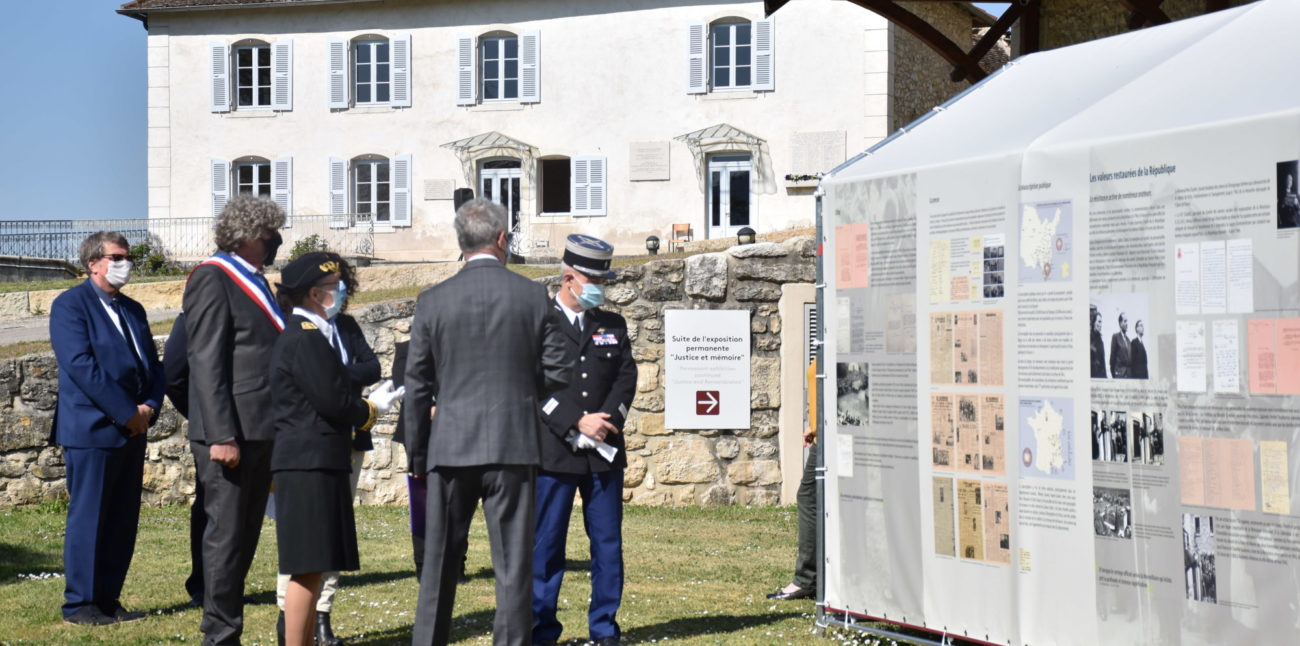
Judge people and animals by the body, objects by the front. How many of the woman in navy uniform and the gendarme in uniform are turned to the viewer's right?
1

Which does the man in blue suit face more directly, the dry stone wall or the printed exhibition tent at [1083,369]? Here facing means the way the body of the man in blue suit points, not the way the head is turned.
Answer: the printed exhibition tent

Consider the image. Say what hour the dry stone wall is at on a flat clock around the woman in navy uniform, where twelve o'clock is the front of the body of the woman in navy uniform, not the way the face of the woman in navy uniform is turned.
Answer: The dry stone wall is roughly at 10 o'clock from the woman in navy uniform.

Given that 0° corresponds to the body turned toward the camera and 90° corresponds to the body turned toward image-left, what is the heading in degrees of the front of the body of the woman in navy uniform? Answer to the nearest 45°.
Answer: approximately 270°

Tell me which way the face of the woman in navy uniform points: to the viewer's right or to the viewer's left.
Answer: to the viewer's right

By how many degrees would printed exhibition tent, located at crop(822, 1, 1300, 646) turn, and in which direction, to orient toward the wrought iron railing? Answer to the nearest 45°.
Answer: approximately 90° to its right

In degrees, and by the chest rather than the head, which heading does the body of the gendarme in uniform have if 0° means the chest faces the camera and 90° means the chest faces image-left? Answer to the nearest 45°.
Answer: approximately 0°

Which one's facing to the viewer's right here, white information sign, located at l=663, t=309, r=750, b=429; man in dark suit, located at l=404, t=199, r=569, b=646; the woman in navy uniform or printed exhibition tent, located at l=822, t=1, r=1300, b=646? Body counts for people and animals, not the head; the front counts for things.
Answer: the woman in navy uniform
